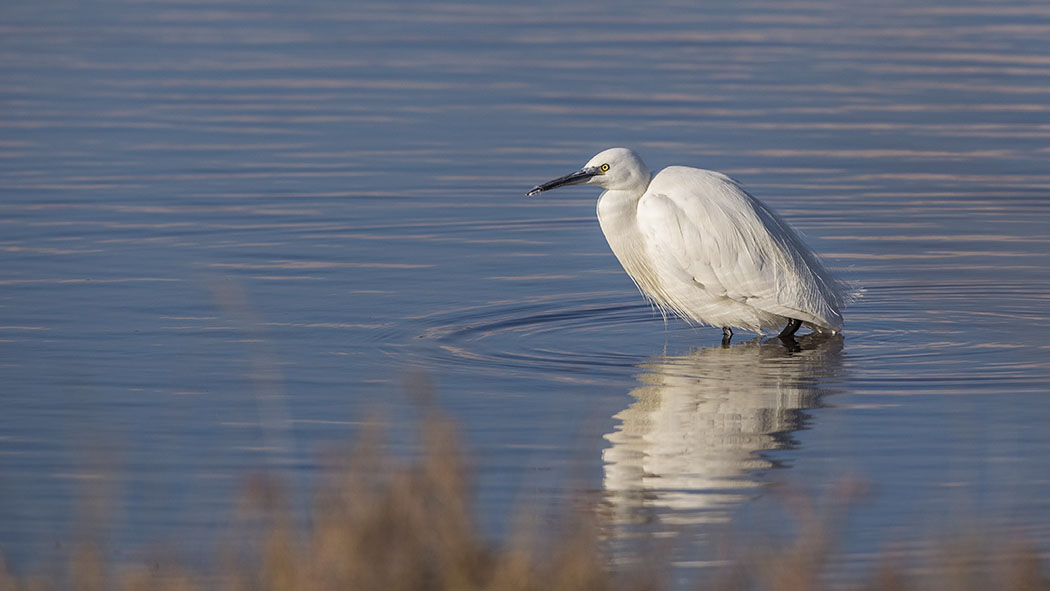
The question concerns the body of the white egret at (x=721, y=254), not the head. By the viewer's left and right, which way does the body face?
facing to the left of the viewer
